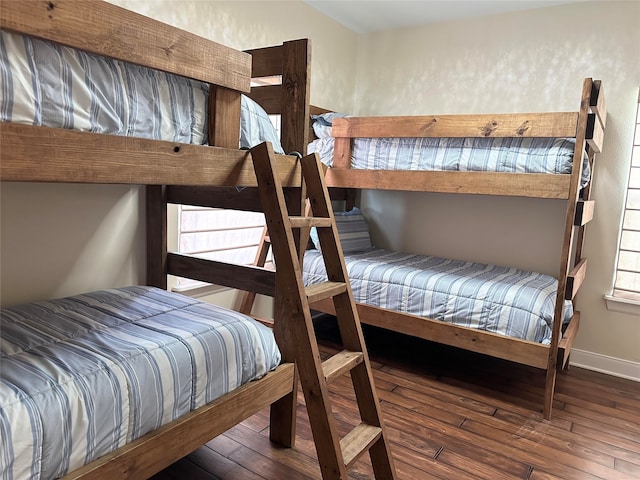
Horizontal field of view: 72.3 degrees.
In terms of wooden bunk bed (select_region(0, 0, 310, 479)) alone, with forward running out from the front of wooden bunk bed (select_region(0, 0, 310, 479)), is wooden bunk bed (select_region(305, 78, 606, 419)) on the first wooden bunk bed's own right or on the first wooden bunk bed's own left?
on the first wooden bunk bed's own left

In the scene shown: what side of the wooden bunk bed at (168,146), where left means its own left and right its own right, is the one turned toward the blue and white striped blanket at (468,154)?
left

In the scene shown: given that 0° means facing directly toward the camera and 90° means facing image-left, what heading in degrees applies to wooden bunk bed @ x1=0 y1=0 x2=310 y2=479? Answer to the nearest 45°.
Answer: approximately 315°
